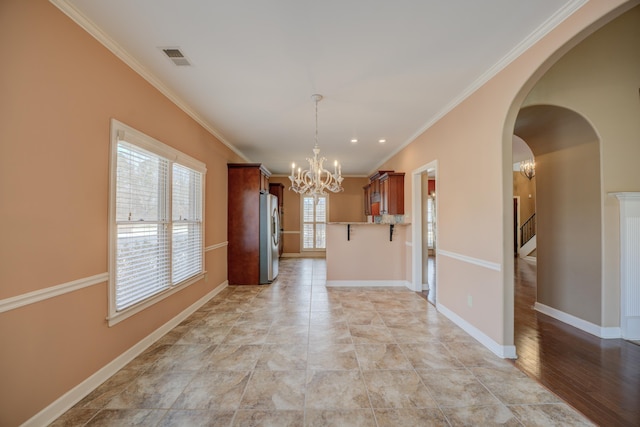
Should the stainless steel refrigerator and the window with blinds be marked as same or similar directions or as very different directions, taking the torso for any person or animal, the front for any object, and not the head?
same or similar directions

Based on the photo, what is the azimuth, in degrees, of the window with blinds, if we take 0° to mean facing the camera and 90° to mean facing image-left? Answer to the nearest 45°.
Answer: approximately 315°

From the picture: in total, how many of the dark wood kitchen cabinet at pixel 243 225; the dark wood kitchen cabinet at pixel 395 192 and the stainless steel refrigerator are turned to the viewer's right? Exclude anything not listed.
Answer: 2

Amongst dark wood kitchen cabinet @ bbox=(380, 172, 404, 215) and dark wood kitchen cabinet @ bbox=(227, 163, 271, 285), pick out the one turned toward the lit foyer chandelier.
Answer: dark wood kitchen cabinet @ bbox=(227, 163, 271, 285)

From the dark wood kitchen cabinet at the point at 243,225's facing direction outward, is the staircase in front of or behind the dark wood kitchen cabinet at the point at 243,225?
in front

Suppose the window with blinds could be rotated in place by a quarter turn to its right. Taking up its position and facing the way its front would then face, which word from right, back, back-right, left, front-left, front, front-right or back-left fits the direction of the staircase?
back-left

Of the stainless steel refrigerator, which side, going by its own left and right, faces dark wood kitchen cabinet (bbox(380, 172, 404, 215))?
front

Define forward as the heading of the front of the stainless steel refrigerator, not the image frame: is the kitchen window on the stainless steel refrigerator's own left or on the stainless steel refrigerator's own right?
on the stainless steel refrigerator's own left

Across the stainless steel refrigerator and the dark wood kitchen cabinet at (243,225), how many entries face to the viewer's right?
2

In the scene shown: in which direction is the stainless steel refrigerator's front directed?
to the viewer's right

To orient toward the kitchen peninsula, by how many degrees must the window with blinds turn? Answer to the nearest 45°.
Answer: approximately 45° to its left

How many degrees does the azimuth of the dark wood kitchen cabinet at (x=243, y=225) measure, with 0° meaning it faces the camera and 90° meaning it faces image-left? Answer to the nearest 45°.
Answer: approximately 270°

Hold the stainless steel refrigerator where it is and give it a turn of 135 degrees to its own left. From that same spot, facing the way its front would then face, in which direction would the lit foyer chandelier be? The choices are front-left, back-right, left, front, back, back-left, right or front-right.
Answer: back-right
